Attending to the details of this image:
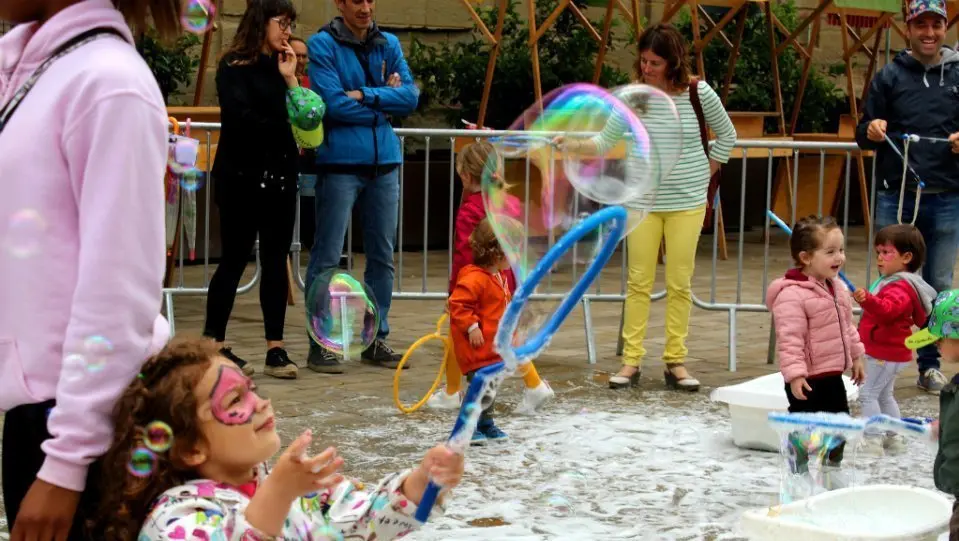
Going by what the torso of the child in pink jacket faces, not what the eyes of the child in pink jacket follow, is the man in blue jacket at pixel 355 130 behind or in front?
behind

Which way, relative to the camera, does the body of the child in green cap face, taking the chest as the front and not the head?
to the viewer's left

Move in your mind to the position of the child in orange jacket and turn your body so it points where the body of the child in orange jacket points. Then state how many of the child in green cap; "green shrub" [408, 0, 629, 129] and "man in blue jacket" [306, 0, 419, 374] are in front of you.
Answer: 1

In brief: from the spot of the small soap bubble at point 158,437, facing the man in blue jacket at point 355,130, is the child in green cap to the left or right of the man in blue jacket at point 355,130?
right

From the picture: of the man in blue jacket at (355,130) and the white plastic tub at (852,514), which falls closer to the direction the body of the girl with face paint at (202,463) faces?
the white plastic tub
